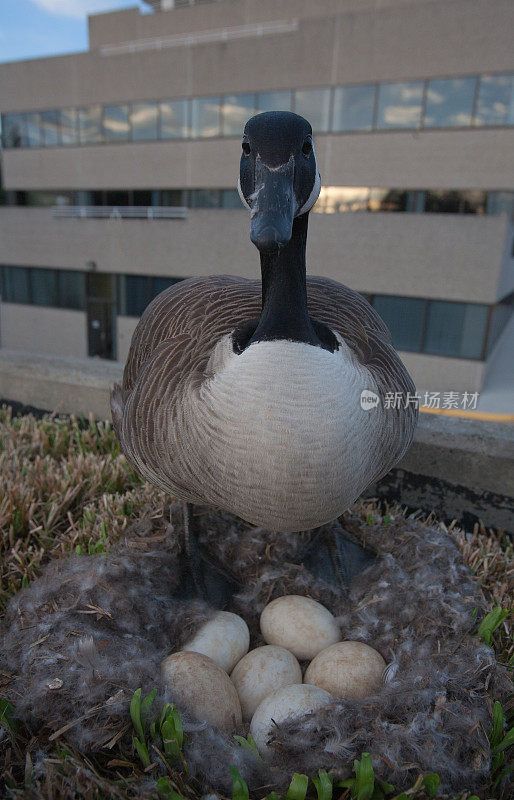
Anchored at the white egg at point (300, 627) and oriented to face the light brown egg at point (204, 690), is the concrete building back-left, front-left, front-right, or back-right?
back-right

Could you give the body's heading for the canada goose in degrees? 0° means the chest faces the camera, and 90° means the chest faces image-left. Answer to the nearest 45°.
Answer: approximately 0°

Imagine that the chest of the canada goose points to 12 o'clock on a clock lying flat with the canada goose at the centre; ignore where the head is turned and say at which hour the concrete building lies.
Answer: The concrete building is roughly at 6 o'clock from the canada goose.
